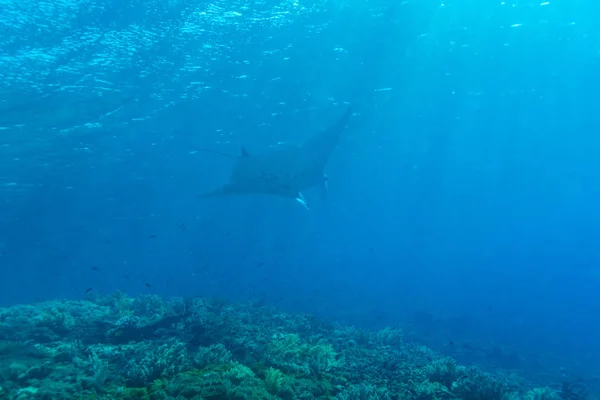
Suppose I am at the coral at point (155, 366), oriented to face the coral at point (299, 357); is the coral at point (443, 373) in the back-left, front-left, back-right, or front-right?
front-right

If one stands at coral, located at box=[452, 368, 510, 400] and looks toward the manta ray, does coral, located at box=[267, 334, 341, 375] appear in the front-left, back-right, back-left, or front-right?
front-left

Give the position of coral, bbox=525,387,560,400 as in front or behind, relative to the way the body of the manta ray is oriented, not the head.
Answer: in front

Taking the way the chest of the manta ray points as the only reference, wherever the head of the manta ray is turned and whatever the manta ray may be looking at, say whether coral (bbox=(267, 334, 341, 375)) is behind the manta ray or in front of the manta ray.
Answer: in front
